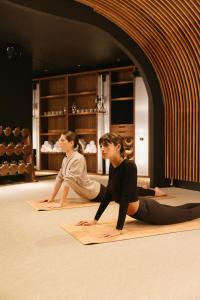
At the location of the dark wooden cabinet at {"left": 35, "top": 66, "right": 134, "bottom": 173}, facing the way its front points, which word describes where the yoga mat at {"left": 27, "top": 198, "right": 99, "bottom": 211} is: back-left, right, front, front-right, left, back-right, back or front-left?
front-left

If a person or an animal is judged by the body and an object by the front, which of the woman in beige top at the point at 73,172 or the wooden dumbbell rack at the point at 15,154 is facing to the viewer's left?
the woman in beige top

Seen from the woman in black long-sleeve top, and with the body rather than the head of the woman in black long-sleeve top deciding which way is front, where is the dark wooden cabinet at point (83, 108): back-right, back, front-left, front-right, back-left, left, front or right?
back-right

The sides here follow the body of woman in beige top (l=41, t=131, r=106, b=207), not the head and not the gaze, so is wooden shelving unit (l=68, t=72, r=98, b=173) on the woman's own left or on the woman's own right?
on the woman's own right

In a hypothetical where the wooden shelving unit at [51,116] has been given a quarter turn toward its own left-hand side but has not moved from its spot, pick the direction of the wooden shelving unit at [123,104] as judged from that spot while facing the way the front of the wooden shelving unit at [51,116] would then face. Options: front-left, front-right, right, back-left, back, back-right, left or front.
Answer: front

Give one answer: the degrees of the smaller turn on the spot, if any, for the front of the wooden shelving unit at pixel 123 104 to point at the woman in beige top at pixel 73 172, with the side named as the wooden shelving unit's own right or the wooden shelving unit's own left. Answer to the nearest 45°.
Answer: approximately 45° to the wooden shelving unit's own left

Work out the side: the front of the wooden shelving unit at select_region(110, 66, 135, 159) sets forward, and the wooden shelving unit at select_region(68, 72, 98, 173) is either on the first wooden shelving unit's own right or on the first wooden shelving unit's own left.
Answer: on the first wooden shelving unit's own right

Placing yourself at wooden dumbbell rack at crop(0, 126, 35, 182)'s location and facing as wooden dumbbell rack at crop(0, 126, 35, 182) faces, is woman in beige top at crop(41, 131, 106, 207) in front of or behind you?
in front

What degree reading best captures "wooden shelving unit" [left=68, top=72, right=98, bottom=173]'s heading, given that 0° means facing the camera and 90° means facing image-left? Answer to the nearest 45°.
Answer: approximately 45°

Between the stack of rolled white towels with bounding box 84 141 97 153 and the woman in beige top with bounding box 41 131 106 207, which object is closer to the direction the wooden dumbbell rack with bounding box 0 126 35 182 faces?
the woman in beige top

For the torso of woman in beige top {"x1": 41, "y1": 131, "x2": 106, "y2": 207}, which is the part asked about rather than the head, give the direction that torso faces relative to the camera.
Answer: to the viewer's left
